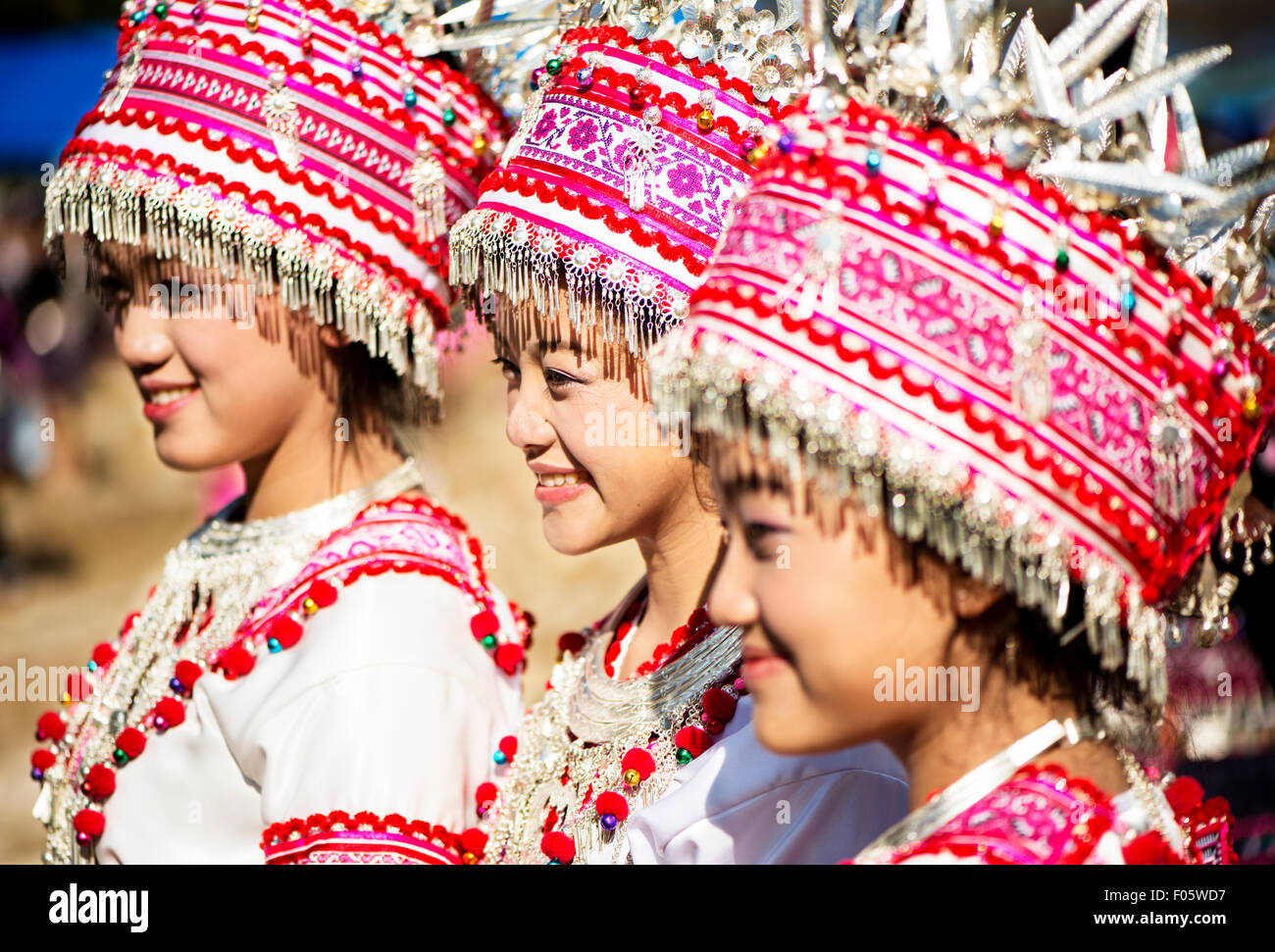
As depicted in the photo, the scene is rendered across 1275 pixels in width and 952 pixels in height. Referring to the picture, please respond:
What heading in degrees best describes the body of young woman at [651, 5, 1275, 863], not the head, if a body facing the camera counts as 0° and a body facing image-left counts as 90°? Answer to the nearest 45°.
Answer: approximately 90°

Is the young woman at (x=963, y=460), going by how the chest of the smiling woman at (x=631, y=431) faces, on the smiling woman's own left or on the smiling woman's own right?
on the smiling woman's own left

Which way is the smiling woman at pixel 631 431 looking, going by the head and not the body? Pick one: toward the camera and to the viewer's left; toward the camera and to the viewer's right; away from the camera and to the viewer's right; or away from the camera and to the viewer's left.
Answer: toward the camera and to the viewer's left

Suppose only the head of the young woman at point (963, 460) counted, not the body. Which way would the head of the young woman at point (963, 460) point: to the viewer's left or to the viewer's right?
to the viewer's left

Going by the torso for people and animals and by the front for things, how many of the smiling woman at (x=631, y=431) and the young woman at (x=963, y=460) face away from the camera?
0
